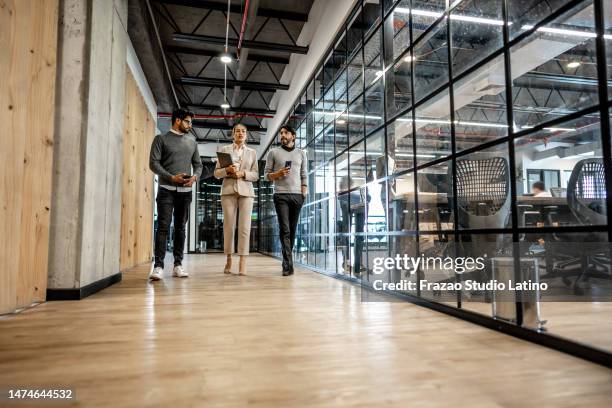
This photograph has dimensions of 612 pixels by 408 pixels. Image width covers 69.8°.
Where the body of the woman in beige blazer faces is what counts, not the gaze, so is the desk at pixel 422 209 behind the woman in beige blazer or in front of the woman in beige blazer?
in front

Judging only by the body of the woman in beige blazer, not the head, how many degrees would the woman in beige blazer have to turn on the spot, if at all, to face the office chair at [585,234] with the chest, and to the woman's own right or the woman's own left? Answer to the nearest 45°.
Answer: approximately 45° to the woman's own left

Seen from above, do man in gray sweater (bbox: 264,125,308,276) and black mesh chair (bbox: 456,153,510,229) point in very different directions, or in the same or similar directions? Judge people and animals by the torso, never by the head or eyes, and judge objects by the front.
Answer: very different directions

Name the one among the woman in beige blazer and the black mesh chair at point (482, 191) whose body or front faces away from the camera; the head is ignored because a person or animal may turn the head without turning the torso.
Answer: the black mesh chair

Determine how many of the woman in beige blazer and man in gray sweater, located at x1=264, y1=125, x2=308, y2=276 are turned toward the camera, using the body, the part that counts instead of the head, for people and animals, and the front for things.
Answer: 2

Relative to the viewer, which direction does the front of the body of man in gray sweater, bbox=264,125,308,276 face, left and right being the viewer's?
facing the viewer

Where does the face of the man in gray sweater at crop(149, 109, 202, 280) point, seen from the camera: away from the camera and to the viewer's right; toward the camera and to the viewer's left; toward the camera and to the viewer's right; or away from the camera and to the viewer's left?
toward the camera and to the viewer's right

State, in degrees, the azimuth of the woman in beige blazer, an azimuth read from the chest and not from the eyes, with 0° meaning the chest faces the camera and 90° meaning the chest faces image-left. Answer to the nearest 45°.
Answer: approximately 0°

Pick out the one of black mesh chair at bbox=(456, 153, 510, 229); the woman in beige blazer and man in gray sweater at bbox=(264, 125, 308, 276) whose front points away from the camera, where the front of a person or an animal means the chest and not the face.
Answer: the black mesh chair

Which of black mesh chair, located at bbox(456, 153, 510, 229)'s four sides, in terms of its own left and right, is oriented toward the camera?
back

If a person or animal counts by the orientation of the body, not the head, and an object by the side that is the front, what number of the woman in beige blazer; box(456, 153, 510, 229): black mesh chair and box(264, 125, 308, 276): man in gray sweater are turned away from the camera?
1

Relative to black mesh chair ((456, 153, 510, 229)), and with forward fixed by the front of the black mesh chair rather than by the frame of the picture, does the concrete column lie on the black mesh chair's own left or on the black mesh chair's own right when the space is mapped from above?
on the black mesh chair's own left
